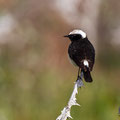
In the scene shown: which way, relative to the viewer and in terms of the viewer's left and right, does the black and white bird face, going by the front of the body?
facing away from the viewer and to the left of the viewer
